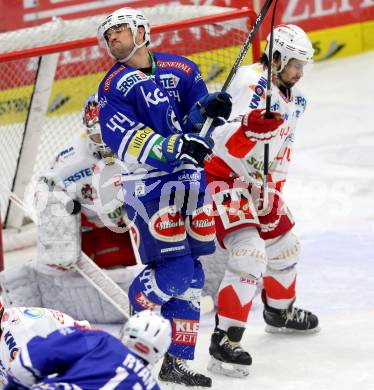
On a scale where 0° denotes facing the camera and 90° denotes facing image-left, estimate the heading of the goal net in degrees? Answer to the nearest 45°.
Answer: approximately 315°

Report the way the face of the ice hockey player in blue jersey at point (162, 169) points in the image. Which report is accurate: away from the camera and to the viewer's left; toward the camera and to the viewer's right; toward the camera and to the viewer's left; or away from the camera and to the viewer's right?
toward the camera and to the viewer's left

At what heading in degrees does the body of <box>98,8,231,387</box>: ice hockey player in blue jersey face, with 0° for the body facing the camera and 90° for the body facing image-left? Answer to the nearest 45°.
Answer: approximately 315°

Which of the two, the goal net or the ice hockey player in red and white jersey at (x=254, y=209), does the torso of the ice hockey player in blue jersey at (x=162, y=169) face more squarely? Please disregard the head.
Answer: the ice hockey player in red and white jersey

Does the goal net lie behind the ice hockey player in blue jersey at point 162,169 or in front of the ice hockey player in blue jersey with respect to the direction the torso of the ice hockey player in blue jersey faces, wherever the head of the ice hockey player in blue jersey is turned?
behind

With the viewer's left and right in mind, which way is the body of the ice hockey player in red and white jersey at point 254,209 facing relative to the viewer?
facing the viewer and to the right of the viewer

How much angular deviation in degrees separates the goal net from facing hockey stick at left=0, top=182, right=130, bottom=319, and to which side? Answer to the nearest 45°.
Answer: approximately 45° to its right

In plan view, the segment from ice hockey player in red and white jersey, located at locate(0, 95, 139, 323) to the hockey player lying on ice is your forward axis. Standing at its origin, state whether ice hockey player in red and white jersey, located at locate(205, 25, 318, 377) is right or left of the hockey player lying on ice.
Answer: left

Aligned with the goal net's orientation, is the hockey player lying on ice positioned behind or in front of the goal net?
in front

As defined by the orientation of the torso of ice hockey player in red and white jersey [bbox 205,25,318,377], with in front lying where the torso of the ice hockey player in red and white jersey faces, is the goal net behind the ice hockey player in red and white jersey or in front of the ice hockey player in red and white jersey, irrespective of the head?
behind
